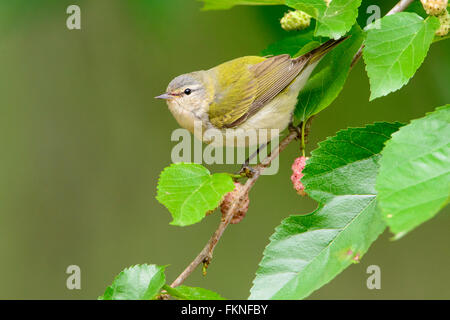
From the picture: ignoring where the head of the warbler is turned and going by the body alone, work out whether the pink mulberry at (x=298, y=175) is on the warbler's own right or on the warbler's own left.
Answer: on the warbler's own left

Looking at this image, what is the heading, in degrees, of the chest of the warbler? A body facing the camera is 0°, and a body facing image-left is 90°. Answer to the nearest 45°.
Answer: approximately 90°

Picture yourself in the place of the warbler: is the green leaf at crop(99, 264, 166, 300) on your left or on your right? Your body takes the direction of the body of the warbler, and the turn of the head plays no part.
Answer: on your left
